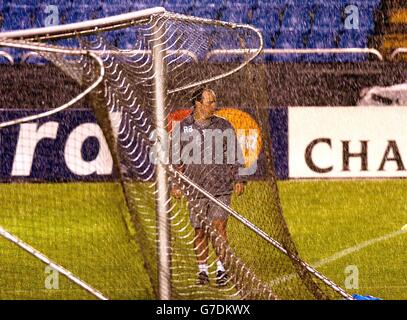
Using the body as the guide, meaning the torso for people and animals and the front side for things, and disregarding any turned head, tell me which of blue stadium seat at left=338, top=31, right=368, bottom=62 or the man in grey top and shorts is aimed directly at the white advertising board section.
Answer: the blue stadium seat

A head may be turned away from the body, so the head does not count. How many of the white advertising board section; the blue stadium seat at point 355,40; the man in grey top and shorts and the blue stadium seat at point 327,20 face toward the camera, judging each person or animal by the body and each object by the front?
4

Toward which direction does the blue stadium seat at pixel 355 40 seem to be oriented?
toward the camera

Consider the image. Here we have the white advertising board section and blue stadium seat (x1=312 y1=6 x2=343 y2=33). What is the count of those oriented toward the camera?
2

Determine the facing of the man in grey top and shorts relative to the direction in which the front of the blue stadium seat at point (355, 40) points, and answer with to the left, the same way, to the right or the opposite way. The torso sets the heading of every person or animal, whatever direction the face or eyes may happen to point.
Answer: the same way

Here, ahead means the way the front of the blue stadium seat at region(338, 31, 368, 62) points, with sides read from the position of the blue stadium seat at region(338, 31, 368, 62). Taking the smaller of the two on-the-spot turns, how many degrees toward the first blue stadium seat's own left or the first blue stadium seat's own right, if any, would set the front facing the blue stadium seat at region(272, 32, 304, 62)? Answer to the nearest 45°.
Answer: approximately 90° to the first blue stadium seat's own right

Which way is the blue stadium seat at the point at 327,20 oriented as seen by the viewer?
toward the camera

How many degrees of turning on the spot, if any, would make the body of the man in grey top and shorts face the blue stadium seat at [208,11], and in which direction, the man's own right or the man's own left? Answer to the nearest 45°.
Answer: approximately 180°

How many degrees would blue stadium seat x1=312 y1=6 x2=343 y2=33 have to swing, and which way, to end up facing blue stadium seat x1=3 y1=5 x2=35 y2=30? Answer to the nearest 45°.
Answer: approximately 90° to its right

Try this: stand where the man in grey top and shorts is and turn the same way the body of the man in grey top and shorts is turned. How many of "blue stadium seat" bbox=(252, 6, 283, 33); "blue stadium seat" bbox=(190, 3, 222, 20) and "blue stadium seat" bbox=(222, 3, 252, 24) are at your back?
3

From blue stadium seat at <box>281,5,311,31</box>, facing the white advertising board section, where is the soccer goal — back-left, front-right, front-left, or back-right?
front-right

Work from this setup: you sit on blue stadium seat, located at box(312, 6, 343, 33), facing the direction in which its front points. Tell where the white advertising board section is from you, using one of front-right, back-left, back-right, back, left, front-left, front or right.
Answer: front

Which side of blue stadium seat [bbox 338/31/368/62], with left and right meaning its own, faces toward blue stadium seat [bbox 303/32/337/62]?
right
